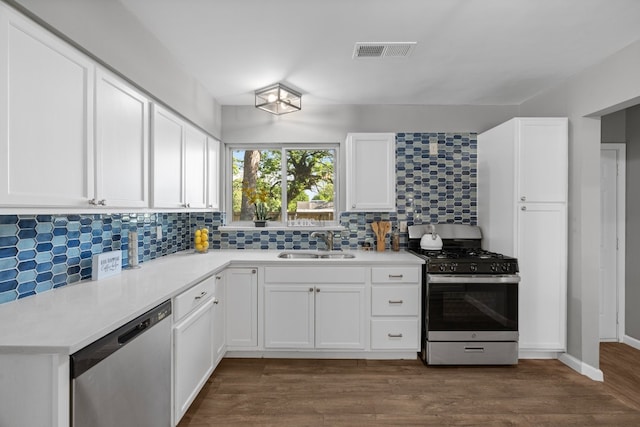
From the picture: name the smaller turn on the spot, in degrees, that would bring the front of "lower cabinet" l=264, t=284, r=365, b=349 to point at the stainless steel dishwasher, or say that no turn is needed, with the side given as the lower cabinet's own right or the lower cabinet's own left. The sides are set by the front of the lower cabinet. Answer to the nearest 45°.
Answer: approximately 45° to the lower cabinet's own right

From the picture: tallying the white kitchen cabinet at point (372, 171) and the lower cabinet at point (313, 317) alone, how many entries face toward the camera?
2

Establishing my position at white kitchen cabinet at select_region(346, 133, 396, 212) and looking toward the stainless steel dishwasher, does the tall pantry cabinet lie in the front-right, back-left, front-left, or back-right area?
back-left

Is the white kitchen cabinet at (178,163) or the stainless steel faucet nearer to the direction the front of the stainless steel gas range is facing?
the white kitchen cabinet

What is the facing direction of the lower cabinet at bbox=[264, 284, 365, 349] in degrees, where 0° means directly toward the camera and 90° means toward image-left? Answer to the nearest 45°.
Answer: approximately 0°

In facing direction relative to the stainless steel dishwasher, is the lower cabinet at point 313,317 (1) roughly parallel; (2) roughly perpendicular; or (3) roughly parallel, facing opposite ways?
roughly perpendicular

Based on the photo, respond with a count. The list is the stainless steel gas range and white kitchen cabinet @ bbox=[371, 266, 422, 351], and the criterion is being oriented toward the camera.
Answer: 2

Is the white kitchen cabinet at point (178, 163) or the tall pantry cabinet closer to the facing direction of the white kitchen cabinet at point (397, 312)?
the white kitchen cabinet

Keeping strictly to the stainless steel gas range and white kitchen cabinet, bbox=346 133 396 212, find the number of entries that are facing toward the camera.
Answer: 2

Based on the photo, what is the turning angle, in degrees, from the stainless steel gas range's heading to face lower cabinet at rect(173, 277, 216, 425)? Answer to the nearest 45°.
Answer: approximately 45° to its right
